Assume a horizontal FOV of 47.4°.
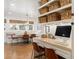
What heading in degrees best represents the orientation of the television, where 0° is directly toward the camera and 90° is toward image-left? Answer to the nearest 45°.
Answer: approximately 45°

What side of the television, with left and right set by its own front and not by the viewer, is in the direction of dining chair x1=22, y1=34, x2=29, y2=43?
right
